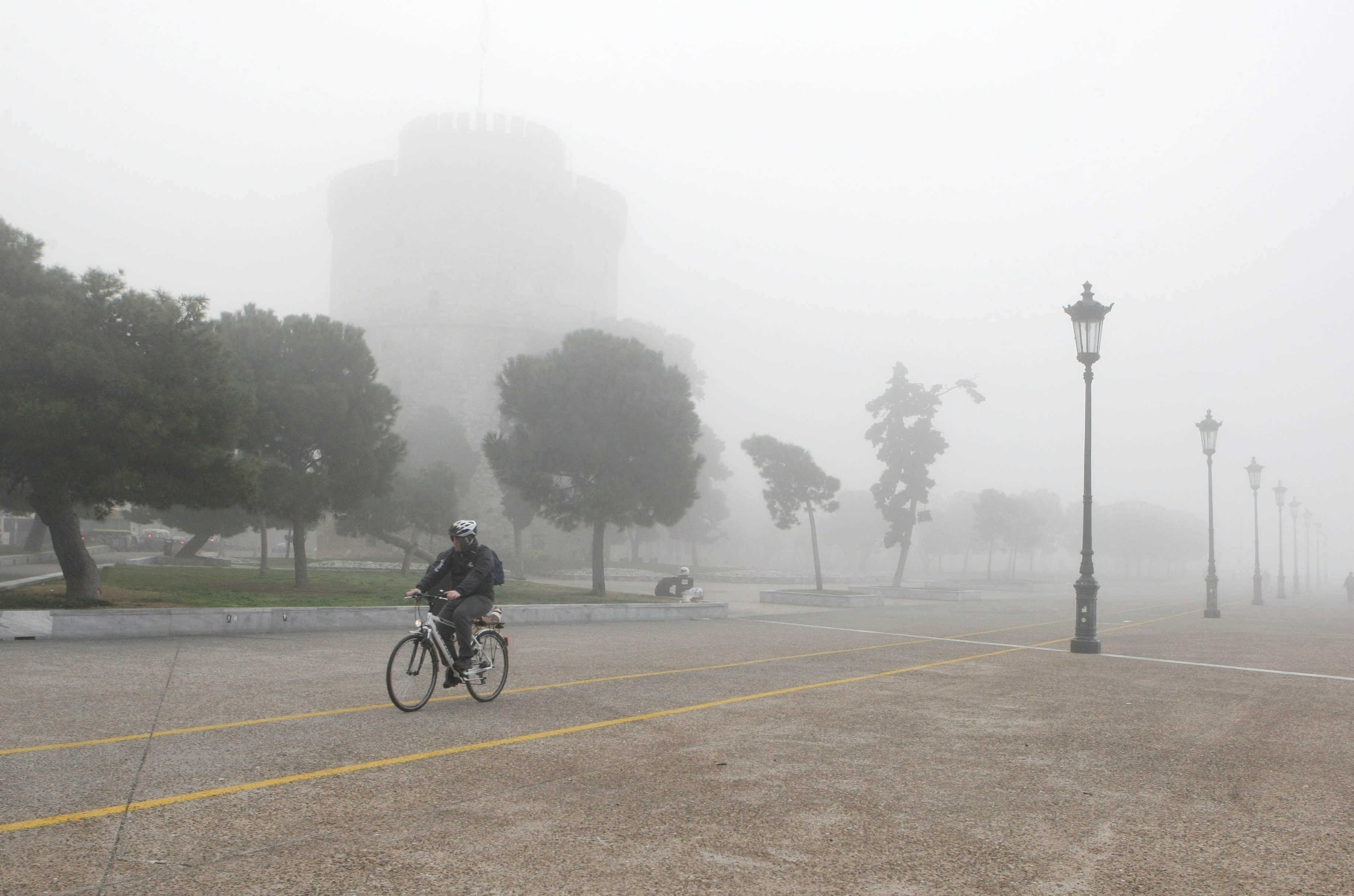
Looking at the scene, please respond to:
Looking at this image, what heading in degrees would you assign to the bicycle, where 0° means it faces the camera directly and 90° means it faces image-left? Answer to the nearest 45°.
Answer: approximately 45°

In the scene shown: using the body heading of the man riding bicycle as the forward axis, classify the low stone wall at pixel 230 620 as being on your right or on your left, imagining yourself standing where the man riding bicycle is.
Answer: on your right

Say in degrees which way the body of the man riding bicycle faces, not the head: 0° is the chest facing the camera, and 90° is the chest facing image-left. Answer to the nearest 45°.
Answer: approximately 45°

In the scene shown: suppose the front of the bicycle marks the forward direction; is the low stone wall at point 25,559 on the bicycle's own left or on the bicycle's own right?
on the bicycle's own right

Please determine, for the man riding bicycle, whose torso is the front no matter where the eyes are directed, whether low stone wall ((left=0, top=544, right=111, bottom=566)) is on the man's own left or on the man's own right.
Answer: on the man's own right
